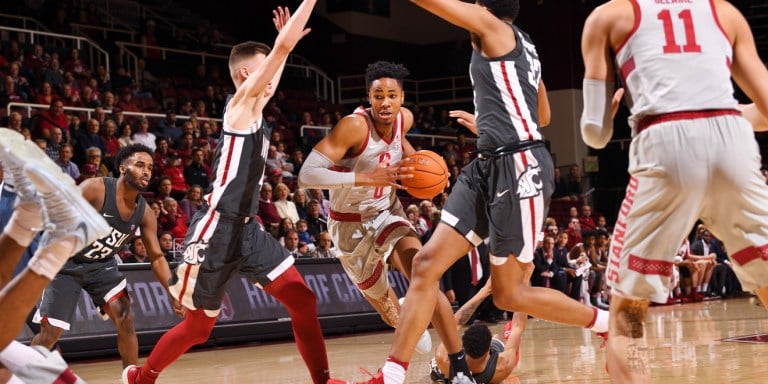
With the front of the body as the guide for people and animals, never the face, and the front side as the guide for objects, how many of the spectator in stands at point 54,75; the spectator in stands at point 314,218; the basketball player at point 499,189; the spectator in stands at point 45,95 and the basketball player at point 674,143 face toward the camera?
3

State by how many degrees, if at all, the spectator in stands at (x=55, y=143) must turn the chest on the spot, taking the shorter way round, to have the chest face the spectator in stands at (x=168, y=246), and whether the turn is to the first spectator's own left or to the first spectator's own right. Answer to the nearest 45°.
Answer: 0° — they already face them

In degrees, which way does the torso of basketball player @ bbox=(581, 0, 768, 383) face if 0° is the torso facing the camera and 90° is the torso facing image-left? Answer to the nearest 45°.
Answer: approximately 180°

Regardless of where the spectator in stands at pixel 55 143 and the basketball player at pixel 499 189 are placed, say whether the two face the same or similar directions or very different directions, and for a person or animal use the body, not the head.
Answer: very different directions

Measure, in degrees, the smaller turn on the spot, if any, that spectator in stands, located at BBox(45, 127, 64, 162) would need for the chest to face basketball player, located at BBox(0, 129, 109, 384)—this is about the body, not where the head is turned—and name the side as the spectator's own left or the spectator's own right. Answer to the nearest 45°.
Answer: approximately 45° to the spectator's own right

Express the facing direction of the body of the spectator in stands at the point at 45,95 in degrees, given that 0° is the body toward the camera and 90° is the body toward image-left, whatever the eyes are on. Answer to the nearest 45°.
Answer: approximately 0°

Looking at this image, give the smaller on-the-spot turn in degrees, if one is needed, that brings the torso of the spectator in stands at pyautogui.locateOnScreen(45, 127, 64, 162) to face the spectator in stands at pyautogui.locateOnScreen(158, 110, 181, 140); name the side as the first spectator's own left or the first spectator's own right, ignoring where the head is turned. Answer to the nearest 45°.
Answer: approximately 90° to the first spectator's own left

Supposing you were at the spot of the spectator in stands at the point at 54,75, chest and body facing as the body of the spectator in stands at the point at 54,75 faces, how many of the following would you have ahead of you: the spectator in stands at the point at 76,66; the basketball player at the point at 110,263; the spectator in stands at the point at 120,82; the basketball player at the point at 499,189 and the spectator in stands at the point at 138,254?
3

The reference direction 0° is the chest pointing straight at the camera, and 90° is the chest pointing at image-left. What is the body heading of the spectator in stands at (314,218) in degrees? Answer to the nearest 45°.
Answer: approximately 0°
